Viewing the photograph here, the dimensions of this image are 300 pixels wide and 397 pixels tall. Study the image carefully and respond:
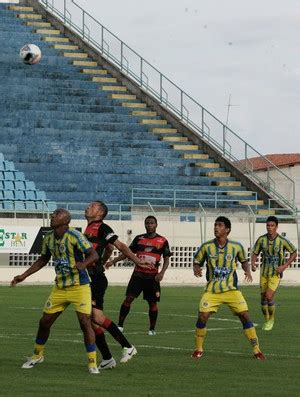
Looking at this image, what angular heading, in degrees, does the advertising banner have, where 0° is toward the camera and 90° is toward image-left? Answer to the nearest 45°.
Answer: approximately 0°

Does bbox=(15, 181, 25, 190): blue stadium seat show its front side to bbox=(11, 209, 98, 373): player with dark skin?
yes

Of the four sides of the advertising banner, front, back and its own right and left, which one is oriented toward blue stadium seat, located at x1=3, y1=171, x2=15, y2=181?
back

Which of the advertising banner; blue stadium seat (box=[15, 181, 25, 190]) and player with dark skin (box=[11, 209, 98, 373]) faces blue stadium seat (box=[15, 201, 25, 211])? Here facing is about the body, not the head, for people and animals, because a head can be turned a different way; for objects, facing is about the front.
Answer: blue stadium seat (box=[15, 181, 25, 190])

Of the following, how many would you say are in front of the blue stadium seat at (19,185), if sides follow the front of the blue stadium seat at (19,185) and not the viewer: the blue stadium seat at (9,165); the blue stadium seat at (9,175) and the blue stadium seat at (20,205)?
1

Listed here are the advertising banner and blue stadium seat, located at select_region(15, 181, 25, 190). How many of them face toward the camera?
2

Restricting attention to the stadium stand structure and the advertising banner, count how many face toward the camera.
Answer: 2
